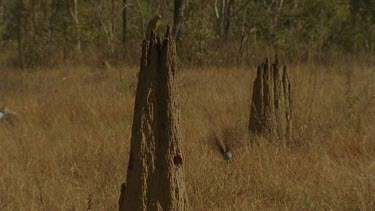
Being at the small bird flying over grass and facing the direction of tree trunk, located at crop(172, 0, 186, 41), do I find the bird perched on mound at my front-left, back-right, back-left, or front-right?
back-left

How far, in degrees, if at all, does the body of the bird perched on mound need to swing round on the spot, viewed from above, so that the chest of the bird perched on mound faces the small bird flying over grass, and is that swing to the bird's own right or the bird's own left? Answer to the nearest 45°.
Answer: approximately 90° to the bird's own left

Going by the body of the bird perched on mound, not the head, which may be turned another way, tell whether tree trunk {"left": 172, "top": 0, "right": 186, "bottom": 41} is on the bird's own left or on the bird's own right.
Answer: on the bird's own left

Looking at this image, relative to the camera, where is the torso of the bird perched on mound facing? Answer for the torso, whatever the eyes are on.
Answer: to the viewer's right

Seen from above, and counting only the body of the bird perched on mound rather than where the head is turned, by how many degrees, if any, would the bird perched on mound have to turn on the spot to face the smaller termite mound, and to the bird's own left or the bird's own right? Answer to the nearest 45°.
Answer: approximately 45° to the bird's own left
